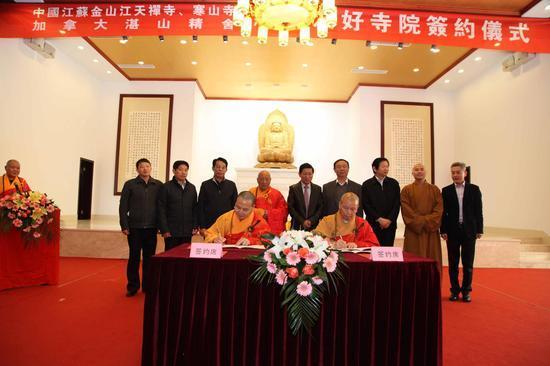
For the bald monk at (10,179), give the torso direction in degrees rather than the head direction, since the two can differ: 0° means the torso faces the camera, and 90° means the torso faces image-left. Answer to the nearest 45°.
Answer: approximately 315°

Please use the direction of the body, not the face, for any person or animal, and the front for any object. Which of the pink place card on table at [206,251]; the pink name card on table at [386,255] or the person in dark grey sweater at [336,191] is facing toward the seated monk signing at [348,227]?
the person in dark grey sweater

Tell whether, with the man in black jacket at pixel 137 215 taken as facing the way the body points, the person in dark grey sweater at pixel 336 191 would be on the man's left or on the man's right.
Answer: on the man's left

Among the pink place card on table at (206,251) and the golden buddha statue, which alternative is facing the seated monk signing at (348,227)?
the golden buddha statue

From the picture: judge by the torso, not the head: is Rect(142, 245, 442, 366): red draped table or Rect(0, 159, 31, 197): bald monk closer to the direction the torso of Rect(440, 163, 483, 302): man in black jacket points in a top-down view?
the red draped table

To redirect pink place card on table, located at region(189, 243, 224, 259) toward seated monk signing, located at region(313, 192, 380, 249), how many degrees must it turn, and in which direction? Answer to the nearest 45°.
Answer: approximately 135° to its left
